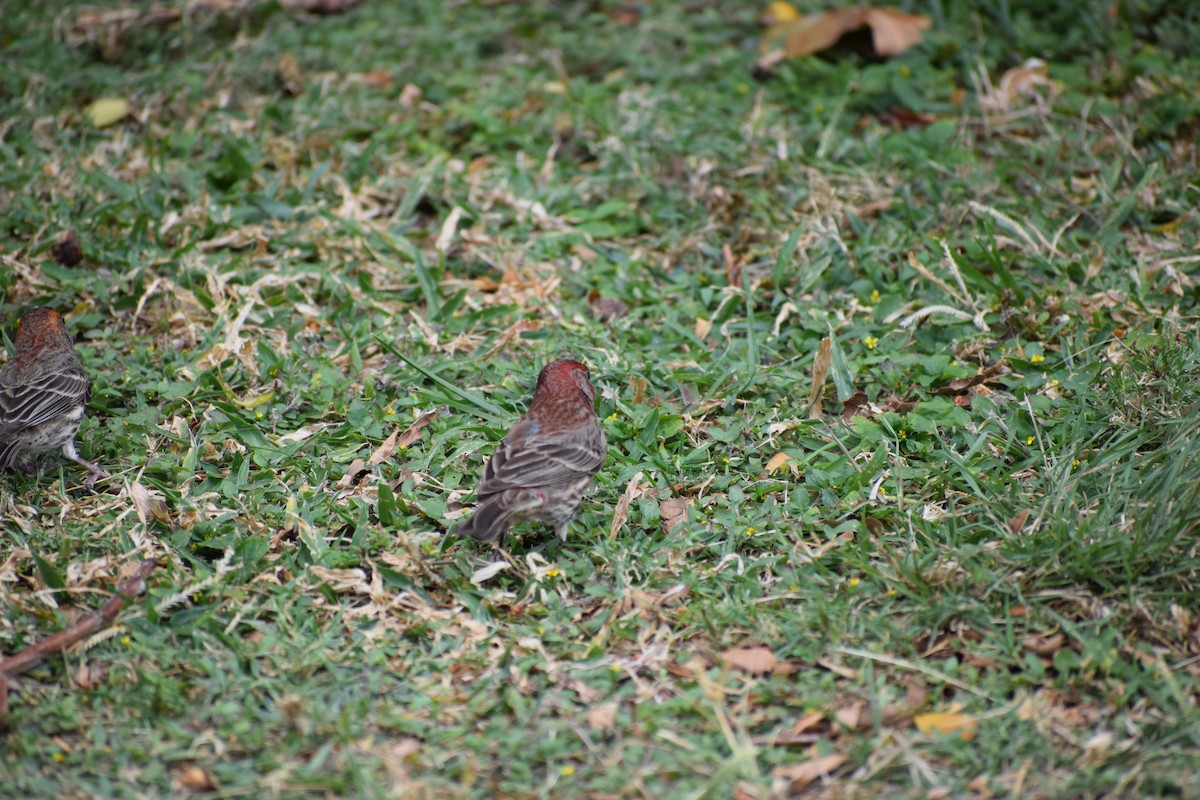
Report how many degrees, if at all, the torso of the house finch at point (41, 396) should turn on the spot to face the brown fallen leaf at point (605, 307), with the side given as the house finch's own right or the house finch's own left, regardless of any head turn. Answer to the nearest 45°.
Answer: approximately 45° to the house finch's own right

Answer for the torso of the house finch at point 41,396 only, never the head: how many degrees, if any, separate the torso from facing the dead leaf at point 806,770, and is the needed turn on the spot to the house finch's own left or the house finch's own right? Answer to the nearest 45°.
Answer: approximately 90° to the house finch's own right

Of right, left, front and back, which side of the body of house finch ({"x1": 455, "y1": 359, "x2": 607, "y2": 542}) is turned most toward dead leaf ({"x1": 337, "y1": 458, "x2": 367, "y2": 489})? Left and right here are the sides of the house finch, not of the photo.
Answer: left

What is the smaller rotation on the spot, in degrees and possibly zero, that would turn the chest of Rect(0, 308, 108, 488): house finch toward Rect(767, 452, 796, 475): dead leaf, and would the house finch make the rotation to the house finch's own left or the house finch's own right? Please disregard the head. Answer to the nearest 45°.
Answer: approximately 90° to the house finch's own right

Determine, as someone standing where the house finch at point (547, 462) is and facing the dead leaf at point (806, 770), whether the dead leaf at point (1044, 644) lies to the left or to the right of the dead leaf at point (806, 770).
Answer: left

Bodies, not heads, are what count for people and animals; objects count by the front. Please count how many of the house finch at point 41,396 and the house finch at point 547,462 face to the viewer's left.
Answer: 0

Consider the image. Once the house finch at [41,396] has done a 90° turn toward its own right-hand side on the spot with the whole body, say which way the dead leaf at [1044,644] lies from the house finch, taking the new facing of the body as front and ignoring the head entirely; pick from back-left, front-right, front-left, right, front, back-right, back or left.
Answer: front

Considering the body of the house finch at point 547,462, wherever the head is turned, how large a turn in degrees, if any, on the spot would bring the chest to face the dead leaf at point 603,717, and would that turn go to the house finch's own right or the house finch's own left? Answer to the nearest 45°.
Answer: approximately 135° to the house finch's own right

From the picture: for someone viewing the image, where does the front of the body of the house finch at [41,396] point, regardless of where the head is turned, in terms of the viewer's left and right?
facing away from the viewer and to the right of the viewer

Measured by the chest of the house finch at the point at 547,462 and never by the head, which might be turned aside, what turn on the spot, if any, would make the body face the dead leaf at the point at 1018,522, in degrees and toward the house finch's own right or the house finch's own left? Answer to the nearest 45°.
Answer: approximately 45° to the house finch's own right

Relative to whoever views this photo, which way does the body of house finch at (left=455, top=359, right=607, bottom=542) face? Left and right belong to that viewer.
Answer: facing away from the viewer and to the right of the viewer
